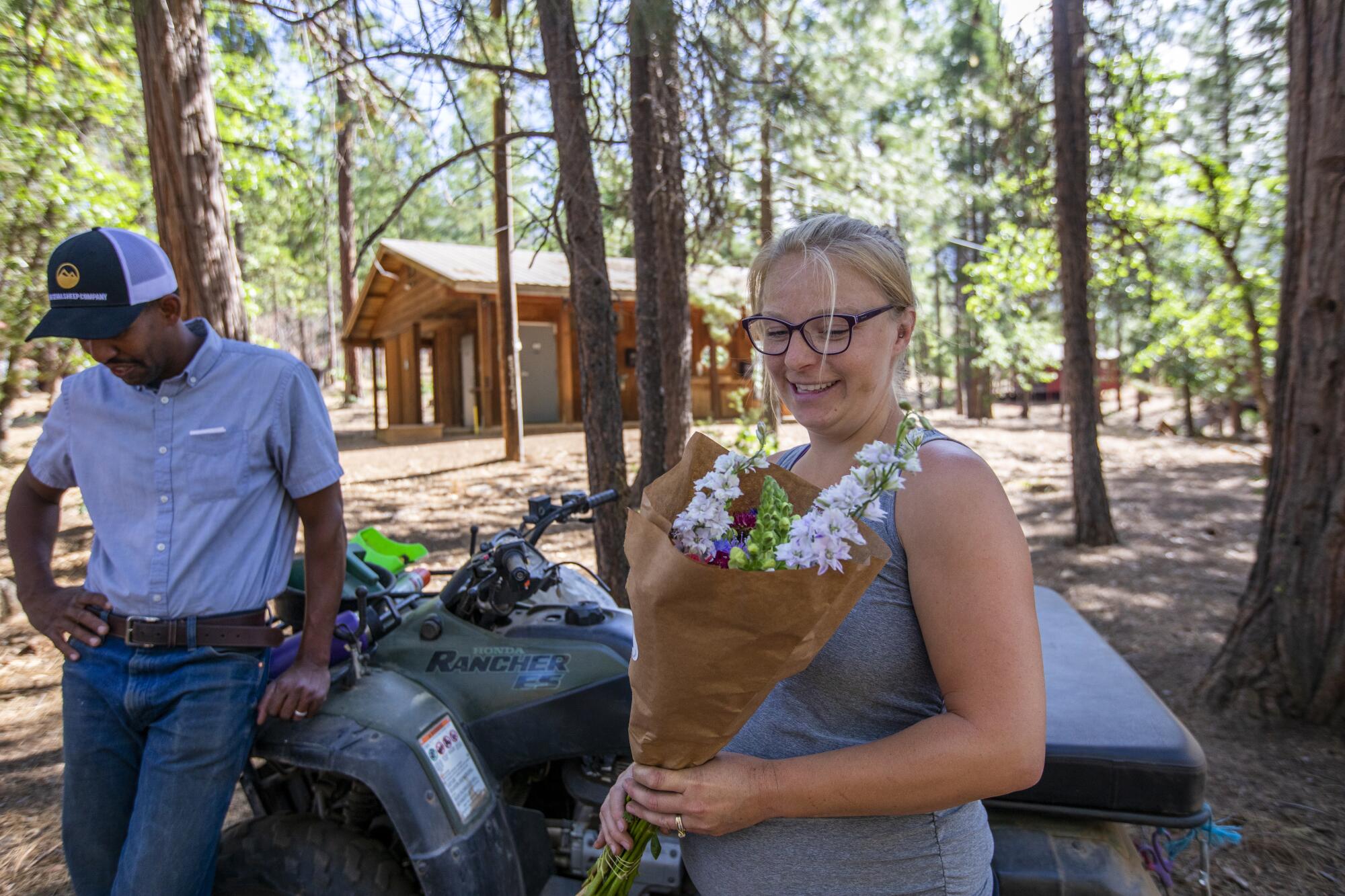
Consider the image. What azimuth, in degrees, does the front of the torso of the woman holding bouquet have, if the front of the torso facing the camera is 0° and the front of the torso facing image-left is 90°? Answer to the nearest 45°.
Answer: approximately 45°

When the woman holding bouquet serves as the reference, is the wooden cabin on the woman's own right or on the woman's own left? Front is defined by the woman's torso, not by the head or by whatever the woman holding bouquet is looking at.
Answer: on the woman's own right

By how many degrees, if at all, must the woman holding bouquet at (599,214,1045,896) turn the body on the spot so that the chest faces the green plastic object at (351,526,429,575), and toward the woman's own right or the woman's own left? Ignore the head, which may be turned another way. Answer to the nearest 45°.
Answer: approximately 90° to the woman's own right

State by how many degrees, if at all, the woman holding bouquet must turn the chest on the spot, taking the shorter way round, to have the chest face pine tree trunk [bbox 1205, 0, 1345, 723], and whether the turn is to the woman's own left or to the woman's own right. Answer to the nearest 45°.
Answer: approximately 180°

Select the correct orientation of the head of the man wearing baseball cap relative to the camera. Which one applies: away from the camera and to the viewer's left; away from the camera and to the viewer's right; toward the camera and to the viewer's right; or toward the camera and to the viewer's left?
toward the camera and to the viewer's left

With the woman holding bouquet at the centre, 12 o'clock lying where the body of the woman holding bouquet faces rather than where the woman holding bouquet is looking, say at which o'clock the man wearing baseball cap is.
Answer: The man wearing baseball cap is roughly at 2 o'clock from the woman holding bouquet.

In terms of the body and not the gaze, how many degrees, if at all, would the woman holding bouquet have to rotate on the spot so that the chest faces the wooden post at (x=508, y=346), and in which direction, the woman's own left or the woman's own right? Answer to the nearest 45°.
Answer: approximately 90° to the woman's own right
